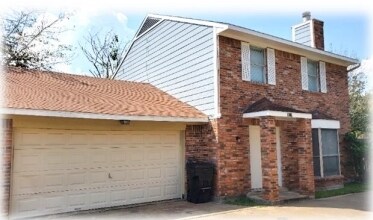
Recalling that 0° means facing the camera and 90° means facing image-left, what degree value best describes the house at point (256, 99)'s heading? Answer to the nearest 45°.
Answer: approximately 315°

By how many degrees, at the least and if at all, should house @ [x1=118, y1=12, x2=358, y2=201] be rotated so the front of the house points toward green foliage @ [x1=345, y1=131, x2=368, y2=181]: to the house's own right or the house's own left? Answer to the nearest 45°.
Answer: approximately 90° to the house's own left

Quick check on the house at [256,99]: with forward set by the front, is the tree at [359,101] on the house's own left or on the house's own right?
on the house's own left
